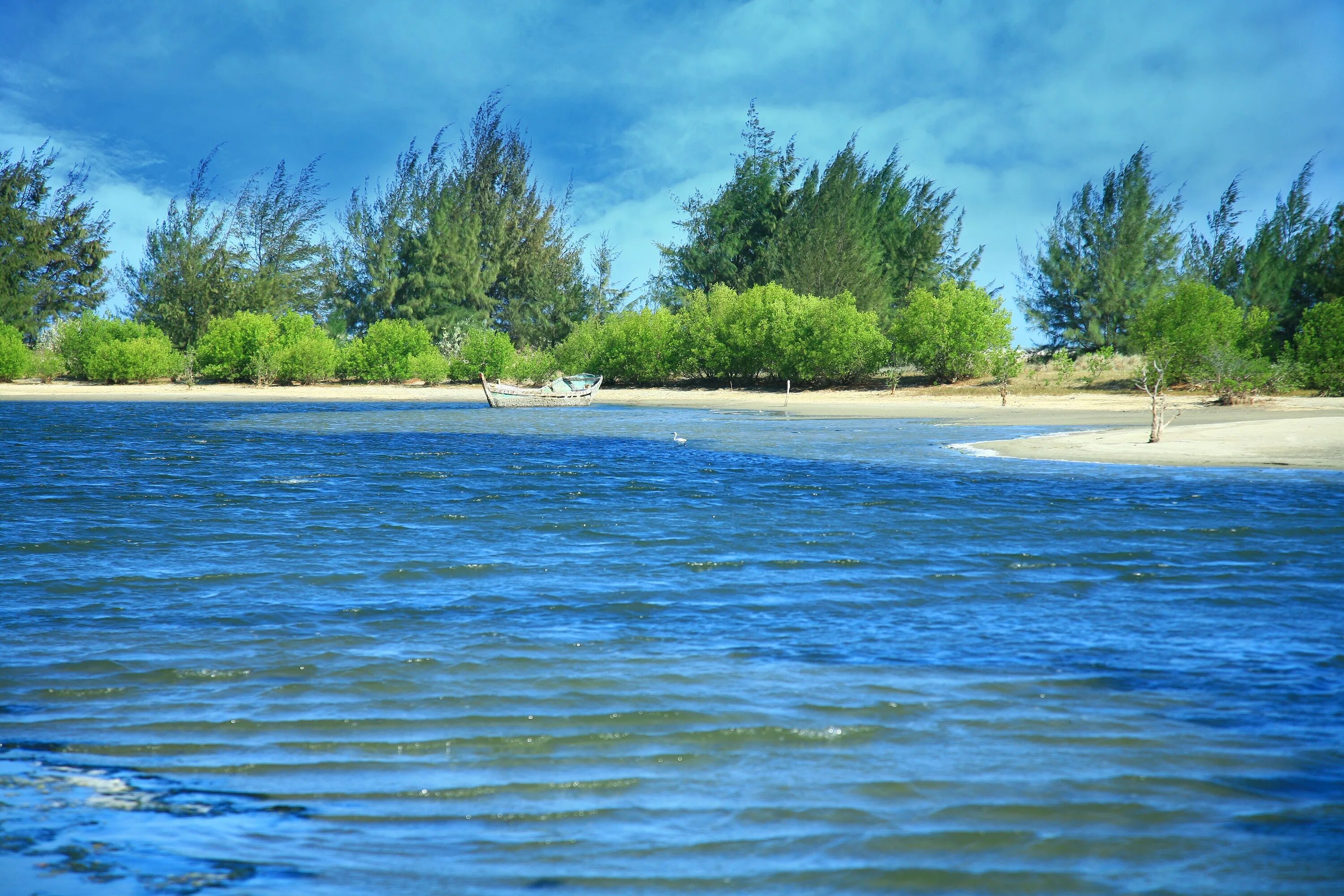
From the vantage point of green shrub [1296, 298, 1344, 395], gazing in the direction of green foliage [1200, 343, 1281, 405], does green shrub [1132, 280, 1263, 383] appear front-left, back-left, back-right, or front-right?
front-right

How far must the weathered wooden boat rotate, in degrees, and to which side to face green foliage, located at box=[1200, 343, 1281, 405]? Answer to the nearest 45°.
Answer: approximately 135° to its left

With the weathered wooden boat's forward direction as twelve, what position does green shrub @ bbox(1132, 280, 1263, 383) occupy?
The green shrub is roughly at 5 o'clock from the weathered wooden boat.

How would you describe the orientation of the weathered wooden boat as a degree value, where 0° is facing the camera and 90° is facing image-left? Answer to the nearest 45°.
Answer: approximately 90°

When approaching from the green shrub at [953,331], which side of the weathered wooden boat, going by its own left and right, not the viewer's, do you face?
back

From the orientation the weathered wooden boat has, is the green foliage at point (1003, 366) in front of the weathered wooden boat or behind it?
behind

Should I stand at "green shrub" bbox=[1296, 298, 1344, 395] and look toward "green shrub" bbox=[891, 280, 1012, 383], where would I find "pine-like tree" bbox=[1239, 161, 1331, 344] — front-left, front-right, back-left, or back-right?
front-right

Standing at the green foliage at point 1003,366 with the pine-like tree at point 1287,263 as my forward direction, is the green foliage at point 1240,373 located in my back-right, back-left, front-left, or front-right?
front-right
